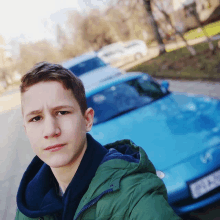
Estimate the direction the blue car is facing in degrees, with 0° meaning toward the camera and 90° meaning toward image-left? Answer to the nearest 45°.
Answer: approximately 315°

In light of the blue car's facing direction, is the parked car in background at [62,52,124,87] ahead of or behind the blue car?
behind

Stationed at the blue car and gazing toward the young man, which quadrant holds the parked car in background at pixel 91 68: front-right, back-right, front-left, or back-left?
back-right

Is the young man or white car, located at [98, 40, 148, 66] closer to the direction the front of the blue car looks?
the young man

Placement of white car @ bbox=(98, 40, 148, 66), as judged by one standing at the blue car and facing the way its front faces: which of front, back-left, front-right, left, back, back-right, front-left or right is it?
back-left

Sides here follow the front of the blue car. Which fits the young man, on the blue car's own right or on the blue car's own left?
on the blue car's own right

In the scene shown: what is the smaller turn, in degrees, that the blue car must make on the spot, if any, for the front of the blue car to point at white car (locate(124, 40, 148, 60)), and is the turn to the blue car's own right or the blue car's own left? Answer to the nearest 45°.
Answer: approximately 135° to the blue car's own left

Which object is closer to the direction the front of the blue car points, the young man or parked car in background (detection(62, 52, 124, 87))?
the young man
